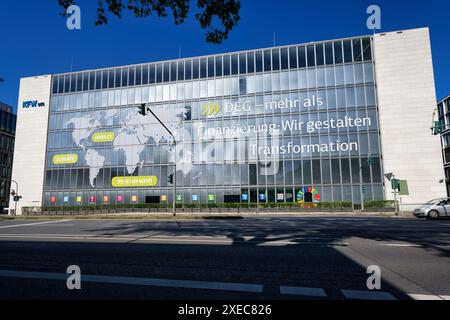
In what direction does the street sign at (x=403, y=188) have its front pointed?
toward the camera

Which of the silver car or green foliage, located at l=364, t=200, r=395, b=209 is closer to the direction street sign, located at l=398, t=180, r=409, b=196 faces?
the silver car

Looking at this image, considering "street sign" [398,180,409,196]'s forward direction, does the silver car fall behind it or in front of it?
in front

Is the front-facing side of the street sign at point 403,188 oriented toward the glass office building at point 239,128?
no
